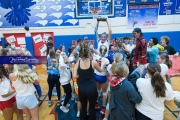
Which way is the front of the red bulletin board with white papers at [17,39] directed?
toward the camera

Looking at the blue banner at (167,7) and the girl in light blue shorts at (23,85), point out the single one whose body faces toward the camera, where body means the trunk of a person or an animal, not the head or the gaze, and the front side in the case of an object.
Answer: the blue banner

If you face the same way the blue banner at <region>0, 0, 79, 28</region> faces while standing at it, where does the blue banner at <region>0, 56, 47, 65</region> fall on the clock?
the blue banner at <region>0, 56, 47, 65</region> is roughly at 12 o'clock from the blue banner at <region>0, 0, 79, 28</region>.

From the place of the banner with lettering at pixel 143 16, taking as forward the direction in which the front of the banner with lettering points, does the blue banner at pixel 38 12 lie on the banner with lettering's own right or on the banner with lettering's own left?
on the banner with lettering's own right

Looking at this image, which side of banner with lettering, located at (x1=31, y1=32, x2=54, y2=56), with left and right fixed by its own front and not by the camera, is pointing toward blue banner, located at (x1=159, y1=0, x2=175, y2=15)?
left

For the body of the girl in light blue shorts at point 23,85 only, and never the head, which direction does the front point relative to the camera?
away from the camera

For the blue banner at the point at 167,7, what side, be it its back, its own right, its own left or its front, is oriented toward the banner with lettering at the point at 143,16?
right

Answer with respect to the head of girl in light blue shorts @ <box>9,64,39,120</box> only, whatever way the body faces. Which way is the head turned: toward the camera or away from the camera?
away from the camera

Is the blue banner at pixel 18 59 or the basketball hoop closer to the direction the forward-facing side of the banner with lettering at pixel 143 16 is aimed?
the blue banner

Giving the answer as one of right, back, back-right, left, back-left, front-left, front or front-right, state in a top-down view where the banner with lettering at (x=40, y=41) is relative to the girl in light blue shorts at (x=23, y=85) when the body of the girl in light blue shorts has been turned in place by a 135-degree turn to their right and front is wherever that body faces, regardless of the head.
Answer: back-left

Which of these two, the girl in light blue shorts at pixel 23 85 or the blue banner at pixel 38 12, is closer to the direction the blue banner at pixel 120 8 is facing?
the girl in light blue shorts

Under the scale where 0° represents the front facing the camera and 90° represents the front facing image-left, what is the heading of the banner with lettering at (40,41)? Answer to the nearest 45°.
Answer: approximately 0°

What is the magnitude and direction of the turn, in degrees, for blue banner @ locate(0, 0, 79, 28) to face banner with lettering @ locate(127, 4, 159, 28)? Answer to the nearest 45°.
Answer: approximately 90° to its left

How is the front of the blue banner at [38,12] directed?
toward the camera

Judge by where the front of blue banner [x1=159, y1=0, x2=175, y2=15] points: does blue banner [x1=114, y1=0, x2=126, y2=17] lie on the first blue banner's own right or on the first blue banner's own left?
on the first blue banner's own right

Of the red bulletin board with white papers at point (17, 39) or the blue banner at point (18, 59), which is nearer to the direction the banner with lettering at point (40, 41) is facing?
the blue banner
